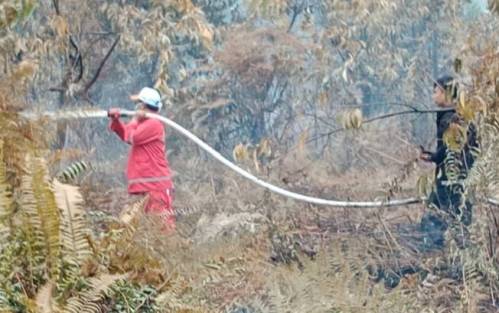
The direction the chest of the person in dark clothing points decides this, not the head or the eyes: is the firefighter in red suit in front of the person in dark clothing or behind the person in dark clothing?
in front

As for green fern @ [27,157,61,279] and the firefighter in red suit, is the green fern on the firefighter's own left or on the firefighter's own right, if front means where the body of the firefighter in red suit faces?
on the firefighter's own left

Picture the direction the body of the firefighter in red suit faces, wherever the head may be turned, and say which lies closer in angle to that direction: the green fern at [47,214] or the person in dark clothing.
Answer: the green fern

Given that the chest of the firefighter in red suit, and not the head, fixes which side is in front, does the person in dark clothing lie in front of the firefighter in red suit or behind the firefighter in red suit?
behind

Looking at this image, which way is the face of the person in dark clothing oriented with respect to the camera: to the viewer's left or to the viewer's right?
to the viewer's left

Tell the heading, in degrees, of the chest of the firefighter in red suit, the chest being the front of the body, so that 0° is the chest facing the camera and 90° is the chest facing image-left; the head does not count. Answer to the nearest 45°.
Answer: approximately 90°

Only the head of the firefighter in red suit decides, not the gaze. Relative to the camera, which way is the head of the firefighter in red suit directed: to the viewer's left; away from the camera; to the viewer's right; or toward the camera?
to the viewer's left

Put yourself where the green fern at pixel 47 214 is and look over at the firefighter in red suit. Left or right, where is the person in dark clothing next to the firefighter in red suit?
right

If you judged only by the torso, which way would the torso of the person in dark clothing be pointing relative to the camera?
to the viewer's left

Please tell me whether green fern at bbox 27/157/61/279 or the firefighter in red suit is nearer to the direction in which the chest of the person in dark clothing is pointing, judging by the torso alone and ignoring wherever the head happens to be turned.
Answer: the firefighter in red suit

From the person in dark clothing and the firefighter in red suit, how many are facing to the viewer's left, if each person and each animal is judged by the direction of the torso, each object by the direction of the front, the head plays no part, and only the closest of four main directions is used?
2
